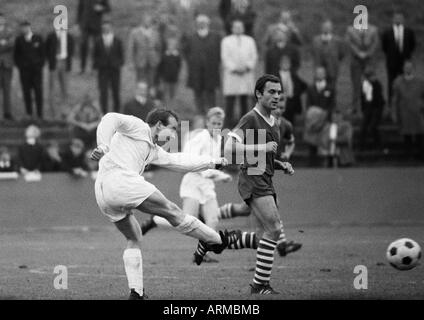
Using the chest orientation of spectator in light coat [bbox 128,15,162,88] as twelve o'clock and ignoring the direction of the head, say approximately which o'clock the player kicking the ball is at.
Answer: The player kicking the ball is roughly at 12 o'clock from the spectator in light coat.

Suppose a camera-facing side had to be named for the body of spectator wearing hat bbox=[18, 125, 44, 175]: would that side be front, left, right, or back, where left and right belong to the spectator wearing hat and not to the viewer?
front

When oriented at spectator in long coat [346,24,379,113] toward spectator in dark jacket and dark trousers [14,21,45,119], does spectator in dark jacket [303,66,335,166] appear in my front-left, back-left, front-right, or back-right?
front-left

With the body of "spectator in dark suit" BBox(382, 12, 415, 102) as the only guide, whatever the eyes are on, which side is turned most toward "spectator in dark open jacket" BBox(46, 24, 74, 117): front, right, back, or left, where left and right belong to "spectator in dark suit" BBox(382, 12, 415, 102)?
right

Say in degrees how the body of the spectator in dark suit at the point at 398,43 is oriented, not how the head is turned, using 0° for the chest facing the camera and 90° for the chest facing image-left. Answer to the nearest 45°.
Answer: approximately 0°

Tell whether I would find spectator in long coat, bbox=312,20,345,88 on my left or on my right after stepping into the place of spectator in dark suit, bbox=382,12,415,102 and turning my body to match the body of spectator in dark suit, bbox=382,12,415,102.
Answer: on my right

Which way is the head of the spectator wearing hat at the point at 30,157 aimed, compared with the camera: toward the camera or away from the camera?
toward the camera

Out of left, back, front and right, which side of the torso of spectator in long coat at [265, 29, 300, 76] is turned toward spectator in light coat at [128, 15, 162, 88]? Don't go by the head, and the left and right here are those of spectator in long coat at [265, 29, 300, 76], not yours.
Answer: right

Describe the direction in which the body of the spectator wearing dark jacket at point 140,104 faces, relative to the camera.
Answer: toward the camera

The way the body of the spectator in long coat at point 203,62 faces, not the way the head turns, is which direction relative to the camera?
toward the camera

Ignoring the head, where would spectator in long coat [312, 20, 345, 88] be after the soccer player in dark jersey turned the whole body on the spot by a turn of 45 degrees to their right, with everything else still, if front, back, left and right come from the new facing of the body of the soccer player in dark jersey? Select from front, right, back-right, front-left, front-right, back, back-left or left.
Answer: back

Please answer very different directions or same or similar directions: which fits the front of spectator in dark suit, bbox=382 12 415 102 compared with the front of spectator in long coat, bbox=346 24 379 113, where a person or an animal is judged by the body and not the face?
same or similar directions
